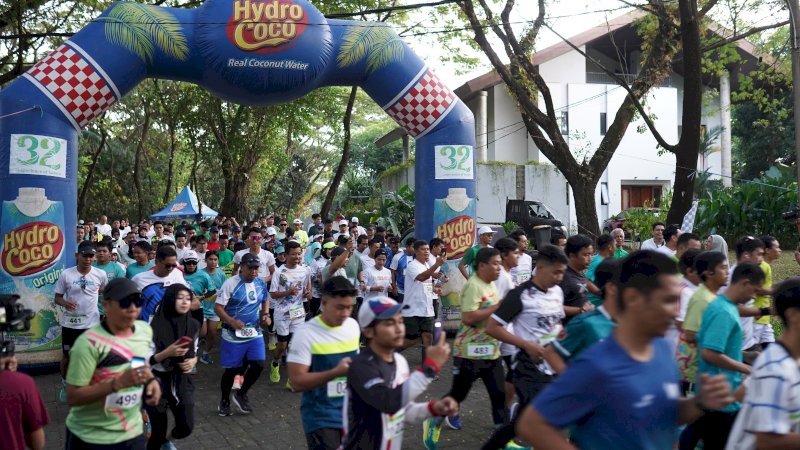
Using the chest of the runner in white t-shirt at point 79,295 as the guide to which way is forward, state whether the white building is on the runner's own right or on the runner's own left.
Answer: on the runner's own left

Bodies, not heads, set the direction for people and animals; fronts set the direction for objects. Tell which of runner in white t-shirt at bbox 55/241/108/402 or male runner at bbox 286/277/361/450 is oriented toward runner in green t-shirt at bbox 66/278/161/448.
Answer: the runner in white t-shirt

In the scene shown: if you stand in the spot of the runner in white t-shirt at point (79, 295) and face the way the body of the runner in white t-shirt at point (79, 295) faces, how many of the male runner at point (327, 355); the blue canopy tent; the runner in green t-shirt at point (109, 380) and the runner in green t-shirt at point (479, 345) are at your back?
1

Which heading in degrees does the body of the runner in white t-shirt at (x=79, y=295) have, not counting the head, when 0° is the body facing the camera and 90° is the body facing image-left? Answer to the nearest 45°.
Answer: approximately 0°

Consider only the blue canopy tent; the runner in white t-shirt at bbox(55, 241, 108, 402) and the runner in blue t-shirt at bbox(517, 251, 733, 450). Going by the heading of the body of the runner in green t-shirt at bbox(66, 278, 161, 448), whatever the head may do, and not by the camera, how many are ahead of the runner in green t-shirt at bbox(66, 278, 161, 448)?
1

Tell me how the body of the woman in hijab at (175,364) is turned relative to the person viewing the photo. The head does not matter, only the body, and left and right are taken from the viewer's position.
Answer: facing the viewer and to the right of the viewer

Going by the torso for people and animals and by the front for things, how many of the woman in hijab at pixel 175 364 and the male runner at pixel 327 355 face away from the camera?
0

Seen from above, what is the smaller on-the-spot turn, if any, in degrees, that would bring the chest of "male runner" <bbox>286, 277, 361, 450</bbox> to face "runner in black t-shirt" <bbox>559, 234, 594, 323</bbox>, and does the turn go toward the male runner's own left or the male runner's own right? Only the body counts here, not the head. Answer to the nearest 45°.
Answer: approximately 90° to the male runner's own left

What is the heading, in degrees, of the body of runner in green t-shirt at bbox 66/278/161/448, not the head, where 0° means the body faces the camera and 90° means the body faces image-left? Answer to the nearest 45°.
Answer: approximately 315°

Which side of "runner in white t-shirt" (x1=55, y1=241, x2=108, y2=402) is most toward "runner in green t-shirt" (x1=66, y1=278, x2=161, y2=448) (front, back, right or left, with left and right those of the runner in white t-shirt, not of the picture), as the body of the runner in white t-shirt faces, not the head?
front

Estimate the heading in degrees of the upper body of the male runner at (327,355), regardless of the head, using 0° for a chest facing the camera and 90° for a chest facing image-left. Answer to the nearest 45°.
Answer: approximately 315°

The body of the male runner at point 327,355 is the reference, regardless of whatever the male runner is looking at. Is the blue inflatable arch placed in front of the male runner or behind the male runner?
behind
